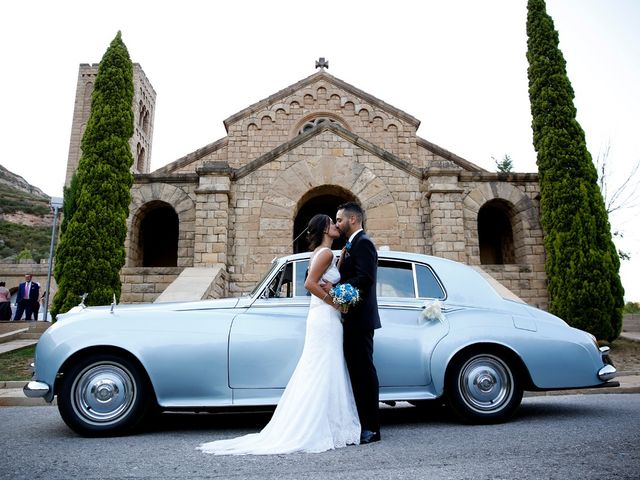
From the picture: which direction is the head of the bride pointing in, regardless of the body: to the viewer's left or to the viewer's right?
to the viewer's right

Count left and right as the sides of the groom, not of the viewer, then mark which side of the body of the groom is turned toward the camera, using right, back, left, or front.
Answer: left

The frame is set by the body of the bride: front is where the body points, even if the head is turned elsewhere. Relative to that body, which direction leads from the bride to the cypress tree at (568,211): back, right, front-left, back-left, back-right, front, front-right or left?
front-left

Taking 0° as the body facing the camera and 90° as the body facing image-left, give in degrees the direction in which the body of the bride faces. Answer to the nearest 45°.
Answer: approximately 270°

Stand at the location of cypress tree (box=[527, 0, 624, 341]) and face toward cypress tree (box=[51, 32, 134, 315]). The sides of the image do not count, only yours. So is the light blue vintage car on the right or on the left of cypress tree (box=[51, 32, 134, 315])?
left

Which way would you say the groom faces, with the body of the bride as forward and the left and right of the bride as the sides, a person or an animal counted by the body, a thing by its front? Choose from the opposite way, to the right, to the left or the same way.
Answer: the opposite way

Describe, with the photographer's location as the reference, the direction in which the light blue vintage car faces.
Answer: facing to the left of the viewer
